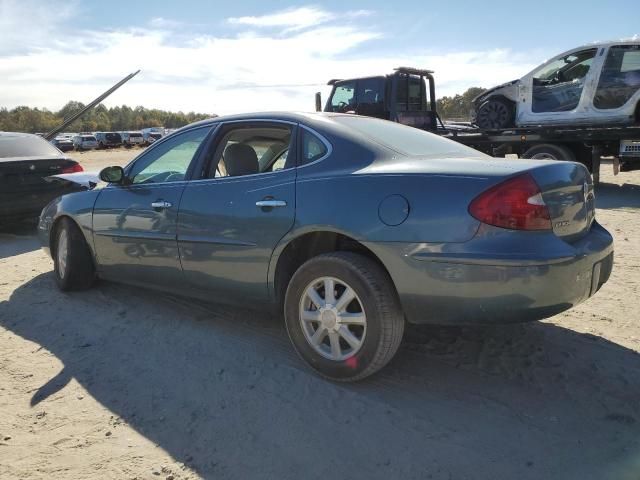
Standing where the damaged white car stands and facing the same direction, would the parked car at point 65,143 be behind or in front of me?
in front

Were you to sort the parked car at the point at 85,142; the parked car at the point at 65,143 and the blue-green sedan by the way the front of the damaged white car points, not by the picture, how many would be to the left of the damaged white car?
1

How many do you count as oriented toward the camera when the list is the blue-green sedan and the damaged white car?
0

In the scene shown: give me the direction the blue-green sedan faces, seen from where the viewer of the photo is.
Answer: facing away from the viewer and to the left of the viewer

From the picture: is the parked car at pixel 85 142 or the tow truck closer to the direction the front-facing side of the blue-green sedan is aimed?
the parked car

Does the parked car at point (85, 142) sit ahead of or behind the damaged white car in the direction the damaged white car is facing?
ahead

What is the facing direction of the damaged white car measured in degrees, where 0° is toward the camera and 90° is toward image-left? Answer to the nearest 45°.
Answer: approximately 90°

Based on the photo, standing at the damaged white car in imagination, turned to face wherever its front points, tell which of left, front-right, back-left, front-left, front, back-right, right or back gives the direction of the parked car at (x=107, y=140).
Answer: front-right
